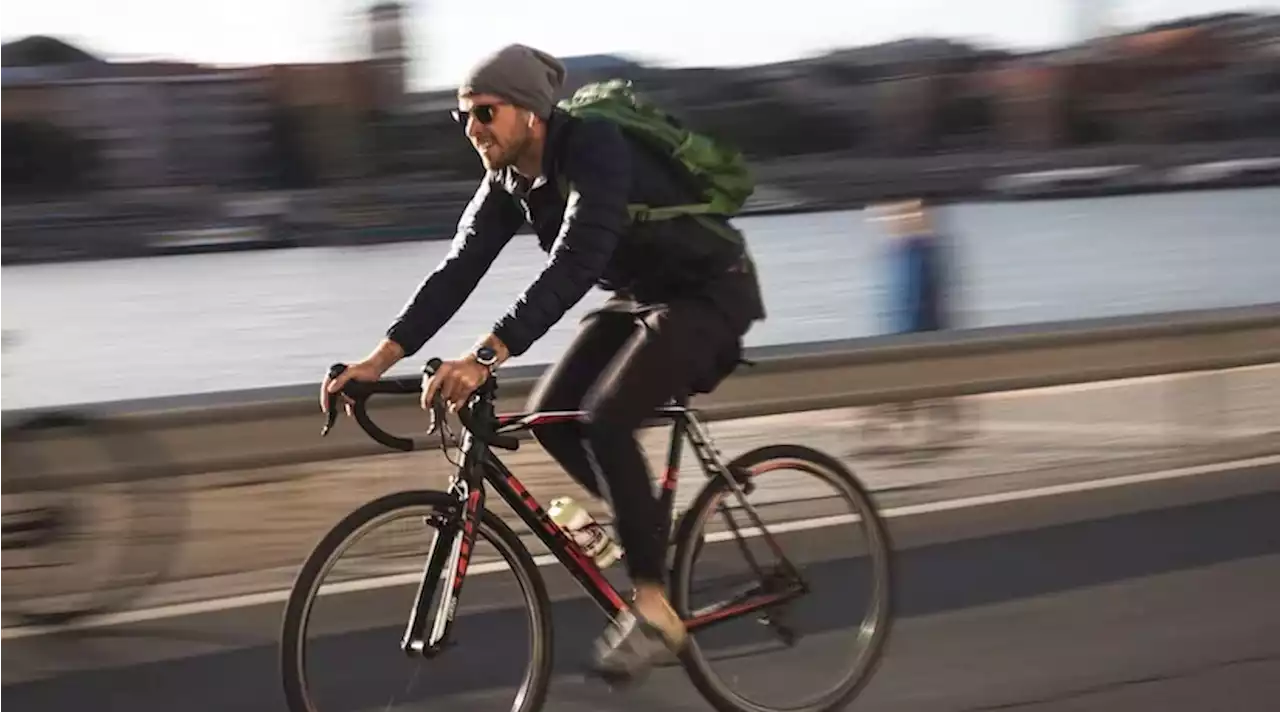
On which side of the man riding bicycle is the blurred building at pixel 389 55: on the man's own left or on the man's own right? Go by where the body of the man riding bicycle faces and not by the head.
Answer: on the man's own right

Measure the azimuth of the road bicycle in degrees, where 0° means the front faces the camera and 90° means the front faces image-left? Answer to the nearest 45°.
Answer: approximately 45°

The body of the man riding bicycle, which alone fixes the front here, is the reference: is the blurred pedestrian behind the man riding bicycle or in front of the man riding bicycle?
behind

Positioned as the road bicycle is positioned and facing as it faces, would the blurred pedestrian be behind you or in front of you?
behind

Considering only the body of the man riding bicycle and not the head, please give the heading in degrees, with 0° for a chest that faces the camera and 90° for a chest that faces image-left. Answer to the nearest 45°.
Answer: approximately 45°

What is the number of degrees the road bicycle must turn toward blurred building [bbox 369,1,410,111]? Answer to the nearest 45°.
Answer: approximately 135° to its right
